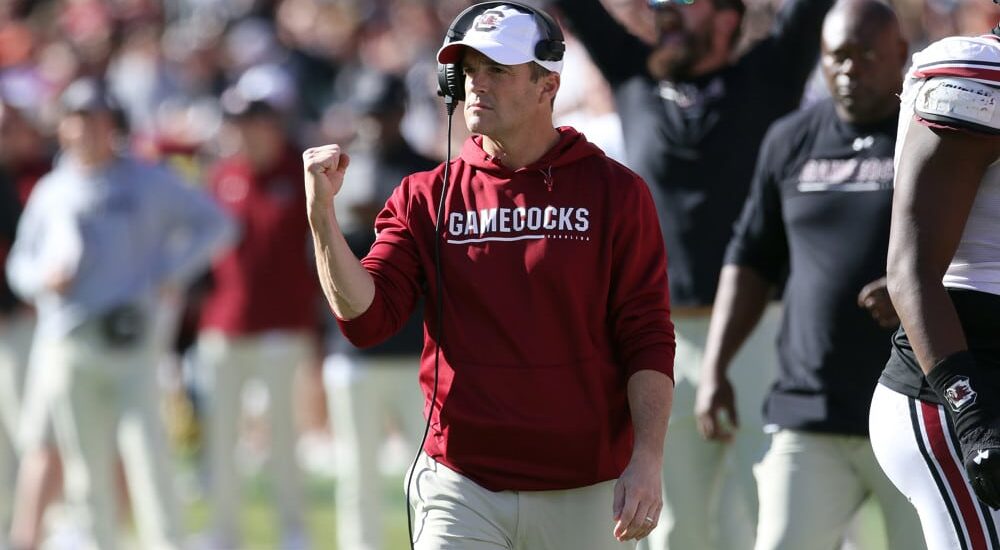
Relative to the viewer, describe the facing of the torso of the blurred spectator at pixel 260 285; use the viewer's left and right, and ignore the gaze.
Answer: facing the viewer

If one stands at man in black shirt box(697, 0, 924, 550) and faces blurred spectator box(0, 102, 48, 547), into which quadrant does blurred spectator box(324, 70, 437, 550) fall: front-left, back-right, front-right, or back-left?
front-right

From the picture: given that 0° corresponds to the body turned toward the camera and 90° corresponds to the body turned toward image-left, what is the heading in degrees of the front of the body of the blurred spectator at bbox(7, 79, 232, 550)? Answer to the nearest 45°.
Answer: approximately 0°

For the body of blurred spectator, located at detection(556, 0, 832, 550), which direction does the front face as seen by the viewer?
toward the camera

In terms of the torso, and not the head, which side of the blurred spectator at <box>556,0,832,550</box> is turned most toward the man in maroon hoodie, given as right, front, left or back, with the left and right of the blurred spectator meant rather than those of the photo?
front

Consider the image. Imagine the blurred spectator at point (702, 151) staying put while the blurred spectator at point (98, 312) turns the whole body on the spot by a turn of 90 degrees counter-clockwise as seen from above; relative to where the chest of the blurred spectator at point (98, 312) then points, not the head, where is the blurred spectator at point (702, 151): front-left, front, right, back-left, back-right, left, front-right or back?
front-right
